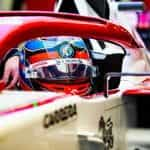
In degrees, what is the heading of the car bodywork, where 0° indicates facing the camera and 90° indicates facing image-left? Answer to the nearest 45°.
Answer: approximately 45°
